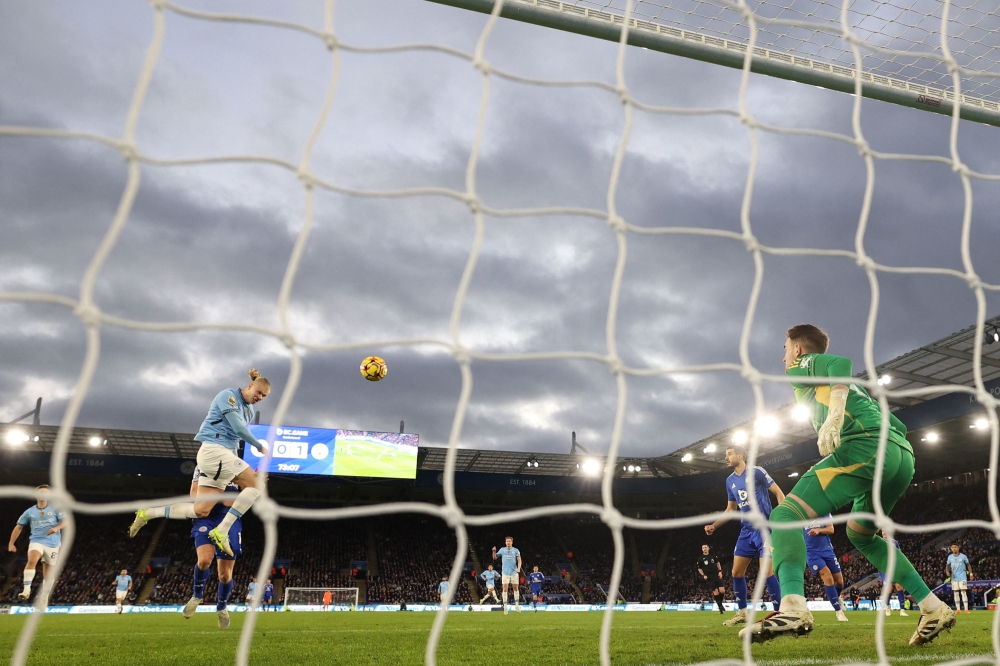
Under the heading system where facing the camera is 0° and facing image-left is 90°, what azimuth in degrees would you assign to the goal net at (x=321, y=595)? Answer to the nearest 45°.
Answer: approximately 0°

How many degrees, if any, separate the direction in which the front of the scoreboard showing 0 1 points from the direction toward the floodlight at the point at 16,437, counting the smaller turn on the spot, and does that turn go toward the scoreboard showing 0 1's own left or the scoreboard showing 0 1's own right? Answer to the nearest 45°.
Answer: approximately 90° to the scoreboard showing 0 1's own right

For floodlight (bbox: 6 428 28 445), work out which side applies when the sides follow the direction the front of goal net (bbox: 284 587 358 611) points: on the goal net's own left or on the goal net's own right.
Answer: on the goal net's own right

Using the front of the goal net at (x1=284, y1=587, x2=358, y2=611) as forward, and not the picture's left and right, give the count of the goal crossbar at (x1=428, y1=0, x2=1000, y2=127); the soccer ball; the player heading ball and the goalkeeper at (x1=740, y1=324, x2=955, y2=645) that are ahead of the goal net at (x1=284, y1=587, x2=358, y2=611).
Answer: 4
